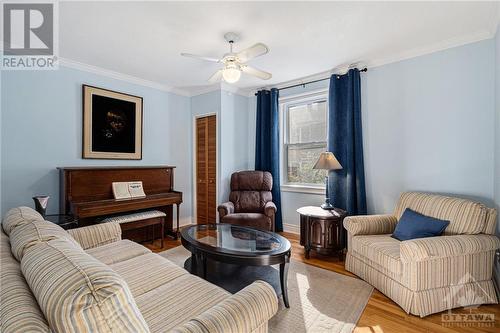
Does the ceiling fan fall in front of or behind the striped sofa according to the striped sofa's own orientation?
in front

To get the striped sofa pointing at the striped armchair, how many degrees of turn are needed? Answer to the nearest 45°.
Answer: approximately 45° to its right

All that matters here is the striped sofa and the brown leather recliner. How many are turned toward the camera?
1

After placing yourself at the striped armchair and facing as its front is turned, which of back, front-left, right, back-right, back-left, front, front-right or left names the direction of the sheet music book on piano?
front-right

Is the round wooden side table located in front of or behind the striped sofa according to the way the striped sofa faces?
in front

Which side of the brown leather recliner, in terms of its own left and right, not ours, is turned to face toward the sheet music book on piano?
right

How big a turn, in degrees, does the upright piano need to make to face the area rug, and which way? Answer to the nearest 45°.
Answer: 0° — it already faces it

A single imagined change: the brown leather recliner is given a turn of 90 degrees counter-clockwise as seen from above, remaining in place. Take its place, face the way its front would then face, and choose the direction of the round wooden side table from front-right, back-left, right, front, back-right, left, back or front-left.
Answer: front-right

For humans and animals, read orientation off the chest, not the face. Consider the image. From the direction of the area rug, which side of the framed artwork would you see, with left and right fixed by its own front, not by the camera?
front

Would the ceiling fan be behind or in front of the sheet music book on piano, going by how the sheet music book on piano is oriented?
in front

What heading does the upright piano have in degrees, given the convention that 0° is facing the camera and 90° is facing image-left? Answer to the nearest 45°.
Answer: approximately 315°

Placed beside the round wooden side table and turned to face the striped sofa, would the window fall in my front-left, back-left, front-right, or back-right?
back-right

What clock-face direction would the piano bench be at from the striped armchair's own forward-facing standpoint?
The piano bench is roughly at 1 o'clock from the striped armchair.
